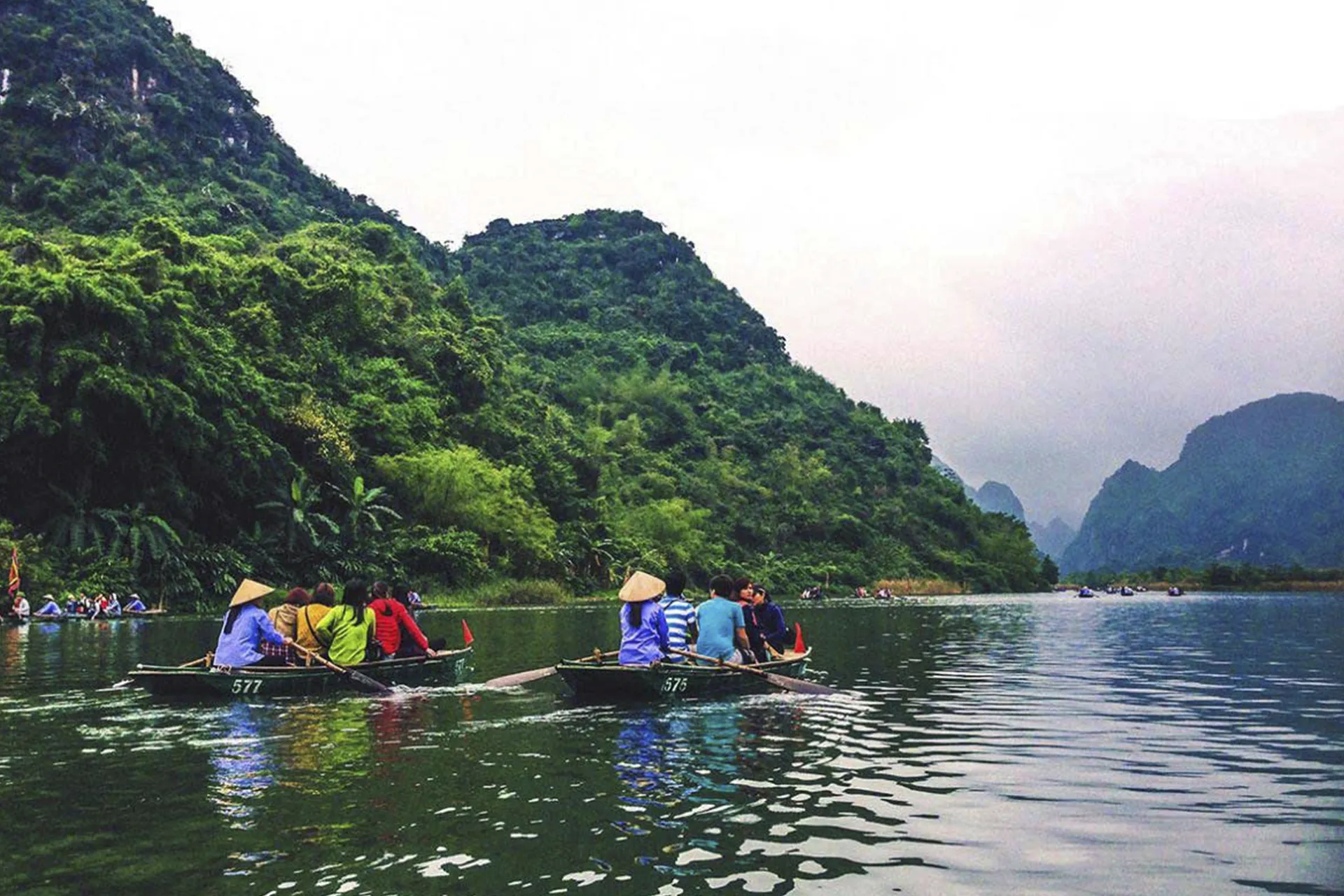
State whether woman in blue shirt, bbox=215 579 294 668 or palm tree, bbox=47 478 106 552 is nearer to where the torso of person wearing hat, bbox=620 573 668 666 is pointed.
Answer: the palm tree

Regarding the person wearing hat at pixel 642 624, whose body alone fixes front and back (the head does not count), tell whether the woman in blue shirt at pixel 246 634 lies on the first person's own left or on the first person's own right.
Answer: on the first person's own left

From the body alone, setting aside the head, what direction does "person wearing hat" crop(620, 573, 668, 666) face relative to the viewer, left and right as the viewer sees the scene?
facing away from the viewer and to the right of the viewer

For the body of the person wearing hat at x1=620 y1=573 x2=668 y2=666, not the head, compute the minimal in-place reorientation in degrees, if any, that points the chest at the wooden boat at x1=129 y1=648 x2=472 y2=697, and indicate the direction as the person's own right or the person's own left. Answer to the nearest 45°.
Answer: approximately 135° to the person's own left

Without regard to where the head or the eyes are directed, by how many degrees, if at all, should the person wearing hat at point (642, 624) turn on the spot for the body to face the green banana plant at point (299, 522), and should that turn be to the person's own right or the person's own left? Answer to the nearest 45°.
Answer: approximately 90° to the person's own left

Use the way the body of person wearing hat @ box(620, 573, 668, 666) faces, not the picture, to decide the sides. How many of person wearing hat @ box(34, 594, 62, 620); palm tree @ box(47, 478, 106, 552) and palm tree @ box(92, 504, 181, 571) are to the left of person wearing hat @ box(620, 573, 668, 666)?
3

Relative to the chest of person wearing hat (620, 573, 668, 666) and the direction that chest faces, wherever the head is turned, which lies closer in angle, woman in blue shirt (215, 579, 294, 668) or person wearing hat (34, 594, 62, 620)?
the person wearing hat

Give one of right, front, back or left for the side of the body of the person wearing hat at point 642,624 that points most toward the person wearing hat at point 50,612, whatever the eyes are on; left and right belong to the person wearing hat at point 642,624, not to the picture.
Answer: left

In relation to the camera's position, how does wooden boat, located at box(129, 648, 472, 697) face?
facing to the right of the viewer

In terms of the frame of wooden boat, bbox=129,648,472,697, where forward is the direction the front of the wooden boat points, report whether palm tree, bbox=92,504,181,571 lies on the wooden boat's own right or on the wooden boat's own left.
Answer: on the wooden boat's own left
